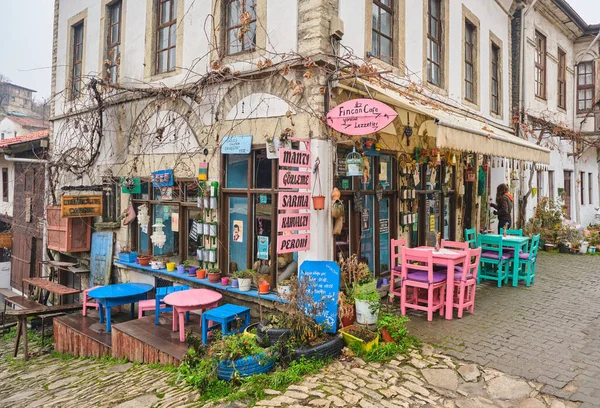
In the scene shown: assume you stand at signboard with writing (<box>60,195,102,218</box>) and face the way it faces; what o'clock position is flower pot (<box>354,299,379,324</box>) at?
The flower pot is roughly at 11 o'clock from the signboard with writing.

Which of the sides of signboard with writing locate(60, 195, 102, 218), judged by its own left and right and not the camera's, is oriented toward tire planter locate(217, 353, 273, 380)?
front

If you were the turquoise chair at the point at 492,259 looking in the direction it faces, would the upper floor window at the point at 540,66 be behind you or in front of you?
in front

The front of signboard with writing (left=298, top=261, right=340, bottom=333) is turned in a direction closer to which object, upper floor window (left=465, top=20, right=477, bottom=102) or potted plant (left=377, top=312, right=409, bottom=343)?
the potted plant

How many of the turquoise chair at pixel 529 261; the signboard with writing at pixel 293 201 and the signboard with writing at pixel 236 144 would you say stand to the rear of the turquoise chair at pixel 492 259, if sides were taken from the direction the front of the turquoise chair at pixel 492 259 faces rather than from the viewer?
2

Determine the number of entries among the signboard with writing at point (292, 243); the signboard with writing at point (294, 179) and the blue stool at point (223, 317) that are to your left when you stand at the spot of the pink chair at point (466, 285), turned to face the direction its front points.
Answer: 3

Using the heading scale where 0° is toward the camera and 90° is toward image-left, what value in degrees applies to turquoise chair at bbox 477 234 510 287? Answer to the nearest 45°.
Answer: approximately 225°

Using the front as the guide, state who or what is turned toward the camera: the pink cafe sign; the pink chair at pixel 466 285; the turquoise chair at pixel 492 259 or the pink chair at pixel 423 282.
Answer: the pink cafe sign

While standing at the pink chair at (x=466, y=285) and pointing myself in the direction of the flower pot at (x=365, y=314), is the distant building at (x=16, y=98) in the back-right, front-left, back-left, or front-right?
front-right

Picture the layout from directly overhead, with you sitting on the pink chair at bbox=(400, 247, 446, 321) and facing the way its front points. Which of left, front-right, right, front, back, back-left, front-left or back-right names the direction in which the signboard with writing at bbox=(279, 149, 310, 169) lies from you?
back

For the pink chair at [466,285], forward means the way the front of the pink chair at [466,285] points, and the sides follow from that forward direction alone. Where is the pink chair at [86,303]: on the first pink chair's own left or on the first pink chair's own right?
on the first pink chair's own left

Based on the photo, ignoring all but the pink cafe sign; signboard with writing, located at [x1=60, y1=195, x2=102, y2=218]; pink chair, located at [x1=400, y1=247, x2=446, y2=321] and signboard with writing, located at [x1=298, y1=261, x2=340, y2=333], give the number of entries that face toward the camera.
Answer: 3

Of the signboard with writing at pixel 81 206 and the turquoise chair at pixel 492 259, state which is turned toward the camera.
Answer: the signboard with writing

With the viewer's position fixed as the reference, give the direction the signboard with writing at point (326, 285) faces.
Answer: facing the viewer

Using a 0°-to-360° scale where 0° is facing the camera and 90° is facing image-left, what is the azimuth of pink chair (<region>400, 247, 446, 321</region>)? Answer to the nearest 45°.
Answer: approximately 225°

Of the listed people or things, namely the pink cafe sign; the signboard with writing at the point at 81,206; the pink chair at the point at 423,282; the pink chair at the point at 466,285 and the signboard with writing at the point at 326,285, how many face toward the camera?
3

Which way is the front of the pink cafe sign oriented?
toward the camera

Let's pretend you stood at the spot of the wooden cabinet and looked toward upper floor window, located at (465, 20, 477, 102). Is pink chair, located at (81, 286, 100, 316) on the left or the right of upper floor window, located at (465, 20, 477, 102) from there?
right
